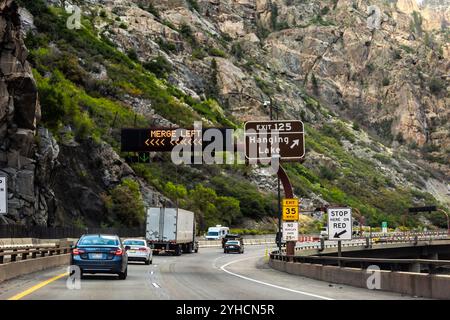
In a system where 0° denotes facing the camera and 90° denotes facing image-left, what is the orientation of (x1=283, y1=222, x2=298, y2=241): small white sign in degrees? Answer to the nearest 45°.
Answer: approximately 0°

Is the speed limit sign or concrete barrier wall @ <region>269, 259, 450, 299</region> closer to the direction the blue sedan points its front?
the speed limit sign

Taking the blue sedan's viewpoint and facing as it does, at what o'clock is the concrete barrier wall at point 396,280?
The concrete barrier wall is roughly at 4 o'clock from the blue sedan.

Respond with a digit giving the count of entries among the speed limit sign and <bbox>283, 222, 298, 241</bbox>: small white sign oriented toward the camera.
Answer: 2

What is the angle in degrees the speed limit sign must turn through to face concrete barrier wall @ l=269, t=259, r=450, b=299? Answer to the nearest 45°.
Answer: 0° — it already faces it

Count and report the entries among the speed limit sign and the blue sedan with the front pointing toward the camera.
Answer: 1

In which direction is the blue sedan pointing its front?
away from the camera

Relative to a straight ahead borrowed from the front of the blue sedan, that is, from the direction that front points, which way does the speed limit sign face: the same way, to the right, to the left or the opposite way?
the opposite way

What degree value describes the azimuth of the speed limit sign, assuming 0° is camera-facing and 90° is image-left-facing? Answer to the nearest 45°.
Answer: approximately 0°

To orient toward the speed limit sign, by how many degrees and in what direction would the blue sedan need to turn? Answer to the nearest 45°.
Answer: approximately 45° to its right
